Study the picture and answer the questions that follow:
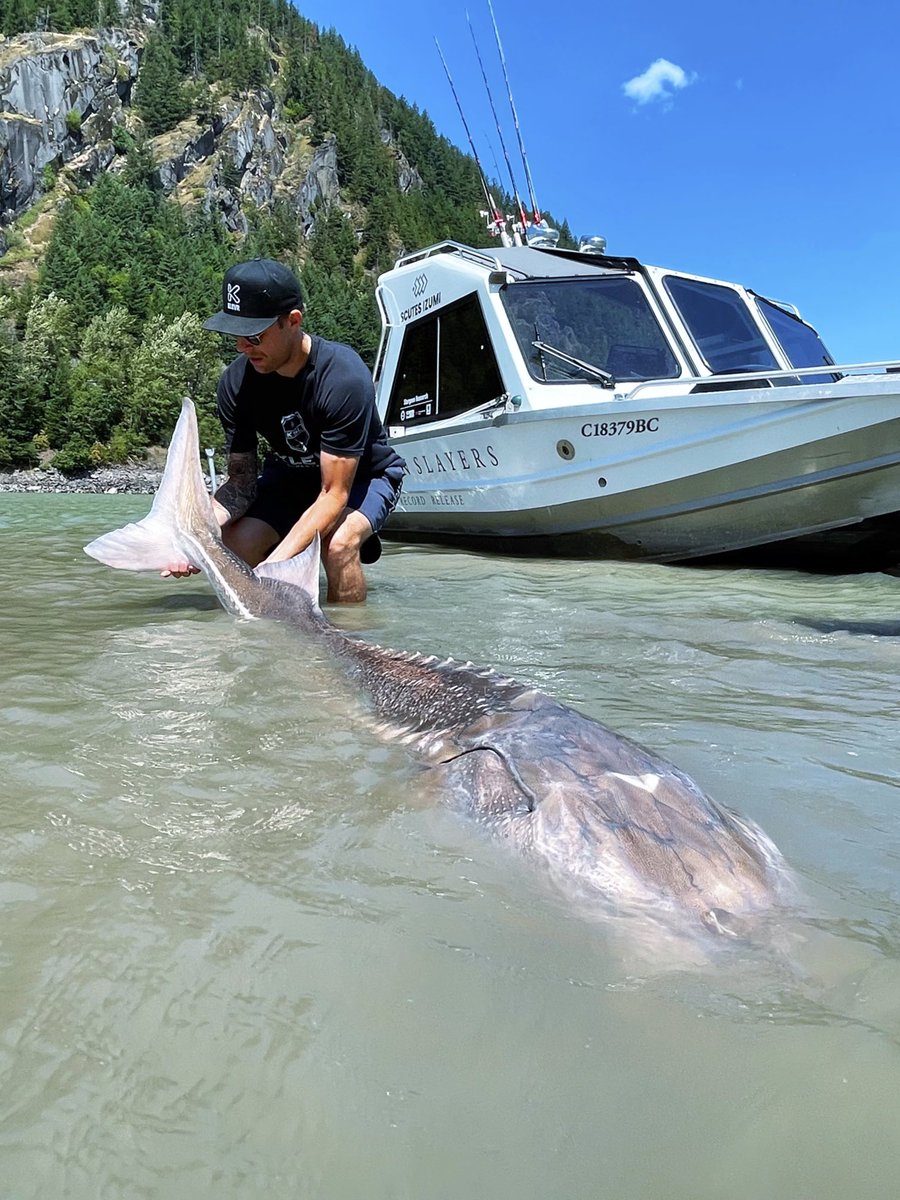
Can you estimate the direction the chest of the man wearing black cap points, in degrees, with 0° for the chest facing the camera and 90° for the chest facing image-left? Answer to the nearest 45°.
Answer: approximately 45°

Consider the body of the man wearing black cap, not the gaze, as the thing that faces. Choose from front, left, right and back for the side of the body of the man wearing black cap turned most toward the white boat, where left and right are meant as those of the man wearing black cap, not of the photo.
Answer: back

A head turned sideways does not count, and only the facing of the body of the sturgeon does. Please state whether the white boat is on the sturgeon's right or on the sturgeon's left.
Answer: on the sturgeon's left

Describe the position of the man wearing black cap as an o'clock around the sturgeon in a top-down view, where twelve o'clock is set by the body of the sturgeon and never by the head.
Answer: The man wearing black cap is roughly at 7 o'clock from the sturgeon.

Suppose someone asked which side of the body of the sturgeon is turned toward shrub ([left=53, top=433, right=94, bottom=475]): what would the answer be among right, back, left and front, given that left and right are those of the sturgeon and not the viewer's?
back
